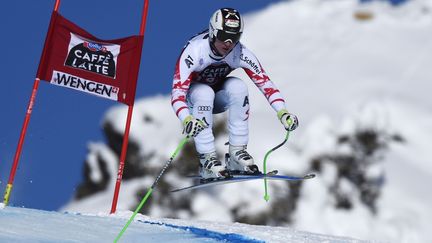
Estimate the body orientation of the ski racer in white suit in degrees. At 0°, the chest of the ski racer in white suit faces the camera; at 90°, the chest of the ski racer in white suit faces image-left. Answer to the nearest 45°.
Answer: approximately 315°

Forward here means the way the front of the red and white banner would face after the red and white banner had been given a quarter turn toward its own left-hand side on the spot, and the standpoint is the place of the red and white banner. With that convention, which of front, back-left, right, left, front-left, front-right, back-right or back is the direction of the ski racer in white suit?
front-right

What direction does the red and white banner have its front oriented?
toward the camera
